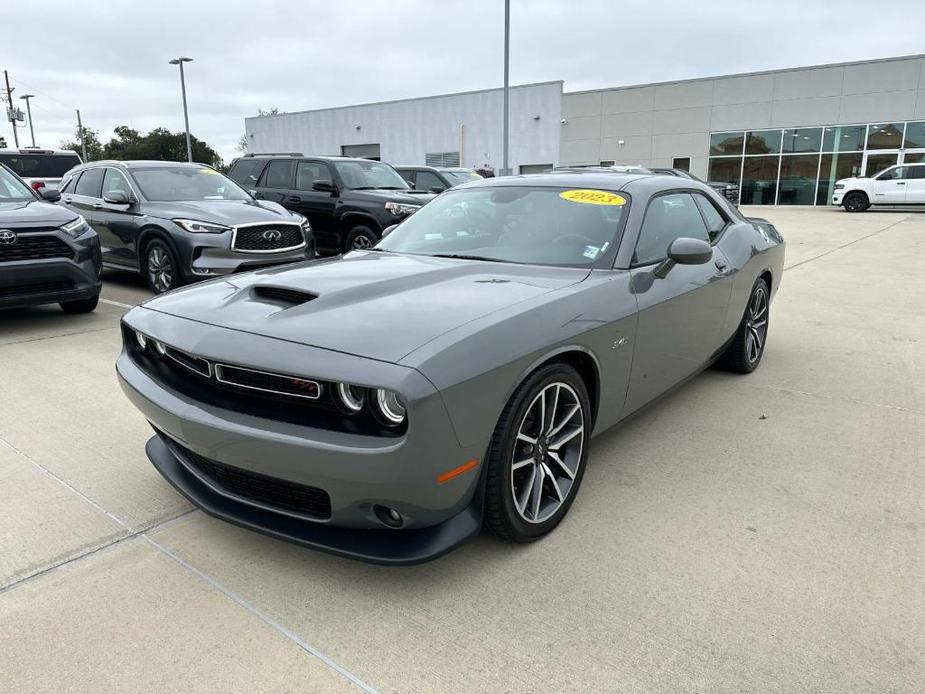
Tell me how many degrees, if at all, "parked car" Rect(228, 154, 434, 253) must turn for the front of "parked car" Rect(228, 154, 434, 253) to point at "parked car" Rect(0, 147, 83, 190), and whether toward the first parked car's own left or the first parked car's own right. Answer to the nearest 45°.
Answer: approximately 180°

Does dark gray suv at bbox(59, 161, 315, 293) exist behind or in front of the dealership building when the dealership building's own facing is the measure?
in front

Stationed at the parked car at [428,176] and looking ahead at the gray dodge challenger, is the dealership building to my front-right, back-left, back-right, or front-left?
back-left

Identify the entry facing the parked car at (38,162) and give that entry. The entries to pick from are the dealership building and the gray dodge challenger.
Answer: the dealership building

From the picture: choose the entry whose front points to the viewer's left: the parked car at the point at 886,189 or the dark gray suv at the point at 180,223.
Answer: the parked car

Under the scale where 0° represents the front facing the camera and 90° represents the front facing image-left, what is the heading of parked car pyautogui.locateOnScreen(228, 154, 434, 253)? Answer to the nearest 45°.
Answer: approximately 315°

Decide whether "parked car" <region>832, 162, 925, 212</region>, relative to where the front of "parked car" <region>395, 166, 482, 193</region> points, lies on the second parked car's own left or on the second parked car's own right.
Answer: on the second parked car's own left

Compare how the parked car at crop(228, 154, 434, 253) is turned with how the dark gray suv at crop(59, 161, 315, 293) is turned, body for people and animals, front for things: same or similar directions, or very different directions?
same or similar directions

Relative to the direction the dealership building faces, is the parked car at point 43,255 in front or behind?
in front

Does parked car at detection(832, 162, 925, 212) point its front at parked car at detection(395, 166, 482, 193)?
no

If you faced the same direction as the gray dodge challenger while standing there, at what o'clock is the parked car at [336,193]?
The parked car is roughly at 4 o'clock from the gray dodge challenger.

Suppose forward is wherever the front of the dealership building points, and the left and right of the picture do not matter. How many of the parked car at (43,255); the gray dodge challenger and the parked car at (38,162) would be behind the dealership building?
0

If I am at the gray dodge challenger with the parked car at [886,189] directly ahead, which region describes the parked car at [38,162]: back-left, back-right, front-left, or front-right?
front-left

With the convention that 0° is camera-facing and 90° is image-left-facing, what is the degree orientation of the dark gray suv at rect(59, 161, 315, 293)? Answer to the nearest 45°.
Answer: approximately 315°

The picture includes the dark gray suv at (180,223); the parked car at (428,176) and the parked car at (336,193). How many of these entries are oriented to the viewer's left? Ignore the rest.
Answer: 0

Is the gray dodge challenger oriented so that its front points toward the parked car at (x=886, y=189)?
no

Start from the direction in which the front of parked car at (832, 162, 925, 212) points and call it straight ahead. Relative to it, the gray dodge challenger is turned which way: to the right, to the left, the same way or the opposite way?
to the left
